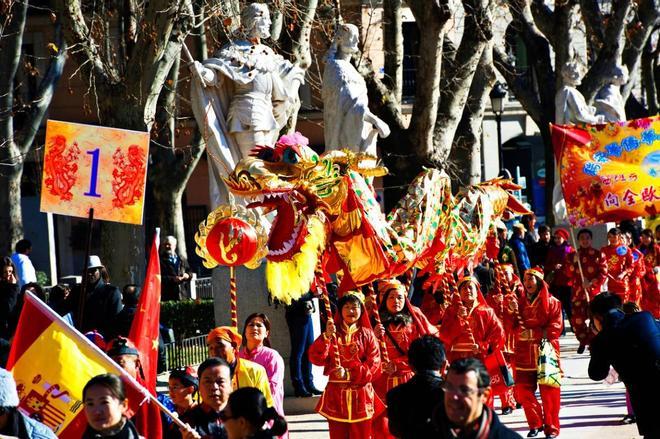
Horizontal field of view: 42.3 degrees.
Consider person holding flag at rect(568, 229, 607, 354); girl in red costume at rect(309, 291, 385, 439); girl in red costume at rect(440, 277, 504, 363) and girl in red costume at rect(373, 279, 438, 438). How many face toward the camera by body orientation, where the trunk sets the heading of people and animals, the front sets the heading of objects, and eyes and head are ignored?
4

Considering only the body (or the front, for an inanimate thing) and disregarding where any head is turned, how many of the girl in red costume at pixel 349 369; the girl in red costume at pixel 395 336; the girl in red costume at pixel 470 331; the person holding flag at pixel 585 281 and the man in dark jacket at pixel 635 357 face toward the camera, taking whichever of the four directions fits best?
4

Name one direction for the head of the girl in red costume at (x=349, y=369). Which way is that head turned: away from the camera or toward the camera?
toward the camera

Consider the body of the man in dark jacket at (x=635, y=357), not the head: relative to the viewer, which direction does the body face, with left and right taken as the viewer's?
facing away from the viewer and to the left of the viewer

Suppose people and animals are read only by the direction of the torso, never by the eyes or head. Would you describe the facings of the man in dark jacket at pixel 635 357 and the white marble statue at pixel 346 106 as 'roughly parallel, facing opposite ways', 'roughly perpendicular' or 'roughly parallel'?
roughly parallel, facing opposite ways

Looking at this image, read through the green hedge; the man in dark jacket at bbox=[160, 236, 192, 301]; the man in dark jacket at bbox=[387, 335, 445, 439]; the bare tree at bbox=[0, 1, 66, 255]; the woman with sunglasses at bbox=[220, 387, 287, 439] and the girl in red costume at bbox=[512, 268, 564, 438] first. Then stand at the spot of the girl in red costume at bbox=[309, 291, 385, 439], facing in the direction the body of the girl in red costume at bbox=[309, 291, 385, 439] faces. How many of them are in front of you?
2

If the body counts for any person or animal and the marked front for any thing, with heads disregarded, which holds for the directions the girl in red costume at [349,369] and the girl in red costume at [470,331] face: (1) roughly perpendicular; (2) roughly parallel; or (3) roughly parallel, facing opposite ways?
roughly parallel

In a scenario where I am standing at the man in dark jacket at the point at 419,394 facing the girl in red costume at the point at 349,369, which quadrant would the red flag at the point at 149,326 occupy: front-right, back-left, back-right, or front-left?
front-left

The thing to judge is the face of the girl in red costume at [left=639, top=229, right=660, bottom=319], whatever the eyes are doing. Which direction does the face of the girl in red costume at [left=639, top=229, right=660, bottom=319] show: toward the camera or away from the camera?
toward the camera

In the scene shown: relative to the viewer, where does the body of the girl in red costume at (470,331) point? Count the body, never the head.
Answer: toward the camera

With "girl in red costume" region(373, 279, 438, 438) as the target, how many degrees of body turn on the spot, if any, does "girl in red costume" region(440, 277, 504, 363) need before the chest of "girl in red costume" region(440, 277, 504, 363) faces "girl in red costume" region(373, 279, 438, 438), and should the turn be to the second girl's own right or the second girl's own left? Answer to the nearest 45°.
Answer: approximately 45° to the second girl's own right

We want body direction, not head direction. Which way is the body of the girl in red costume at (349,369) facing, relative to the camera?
toward the camera

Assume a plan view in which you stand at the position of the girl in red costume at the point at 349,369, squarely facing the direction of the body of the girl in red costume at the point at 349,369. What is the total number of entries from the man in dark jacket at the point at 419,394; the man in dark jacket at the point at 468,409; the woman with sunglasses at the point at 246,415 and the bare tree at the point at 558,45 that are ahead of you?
3
